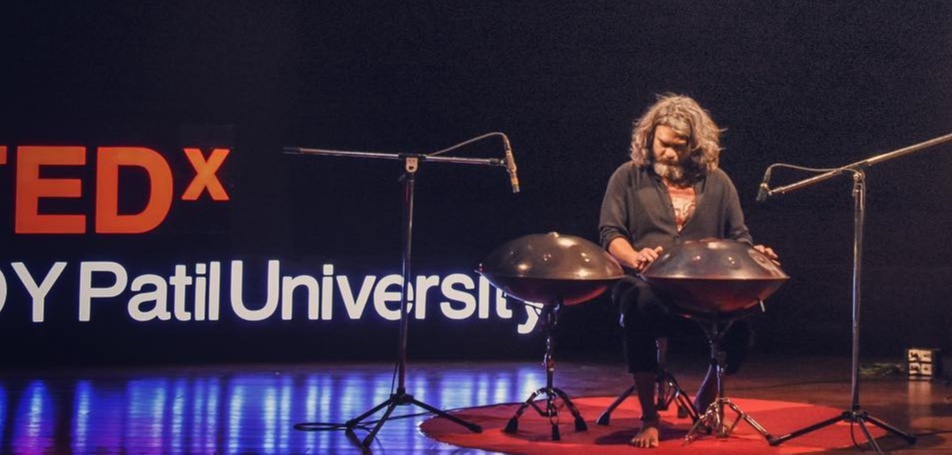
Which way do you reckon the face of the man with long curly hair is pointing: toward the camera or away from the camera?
toward the camera

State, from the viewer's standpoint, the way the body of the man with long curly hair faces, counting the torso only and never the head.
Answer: toward the camera

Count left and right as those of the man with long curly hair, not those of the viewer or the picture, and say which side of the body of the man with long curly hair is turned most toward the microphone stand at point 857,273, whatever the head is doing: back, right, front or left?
left

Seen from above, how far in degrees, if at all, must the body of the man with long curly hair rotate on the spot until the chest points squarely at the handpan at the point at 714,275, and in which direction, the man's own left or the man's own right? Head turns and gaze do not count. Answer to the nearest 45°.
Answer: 0° — they already face it
